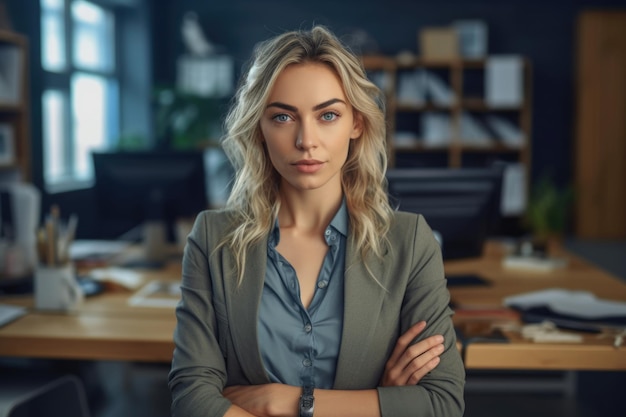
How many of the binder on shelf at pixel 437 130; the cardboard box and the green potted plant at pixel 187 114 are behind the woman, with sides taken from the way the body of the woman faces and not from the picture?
3

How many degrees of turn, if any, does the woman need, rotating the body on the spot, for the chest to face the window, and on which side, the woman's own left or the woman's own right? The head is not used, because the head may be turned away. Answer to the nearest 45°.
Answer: approximately 135° to the woman's own right

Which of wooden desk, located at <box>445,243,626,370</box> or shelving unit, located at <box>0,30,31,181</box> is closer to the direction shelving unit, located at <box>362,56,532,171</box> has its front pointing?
the wooden desk

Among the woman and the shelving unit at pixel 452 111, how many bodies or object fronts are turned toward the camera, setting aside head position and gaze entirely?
2

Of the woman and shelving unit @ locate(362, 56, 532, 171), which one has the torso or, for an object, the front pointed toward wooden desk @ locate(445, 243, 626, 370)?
the shelving unit

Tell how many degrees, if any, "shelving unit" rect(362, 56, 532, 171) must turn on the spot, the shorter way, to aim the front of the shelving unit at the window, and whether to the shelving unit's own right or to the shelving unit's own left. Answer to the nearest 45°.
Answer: approximately 45° to the shelving unit's own right

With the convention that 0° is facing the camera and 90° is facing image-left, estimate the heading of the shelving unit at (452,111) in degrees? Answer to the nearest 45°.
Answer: approximately 0°

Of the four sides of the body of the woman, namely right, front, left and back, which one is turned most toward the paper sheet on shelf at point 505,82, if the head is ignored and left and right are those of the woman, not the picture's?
back

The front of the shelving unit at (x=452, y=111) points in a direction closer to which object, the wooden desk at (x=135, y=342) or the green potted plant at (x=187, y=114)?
the wooden desk

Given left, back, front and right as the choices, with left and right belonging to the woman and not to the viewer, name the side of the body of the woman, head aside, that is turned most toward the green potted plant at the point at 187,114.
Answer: back
